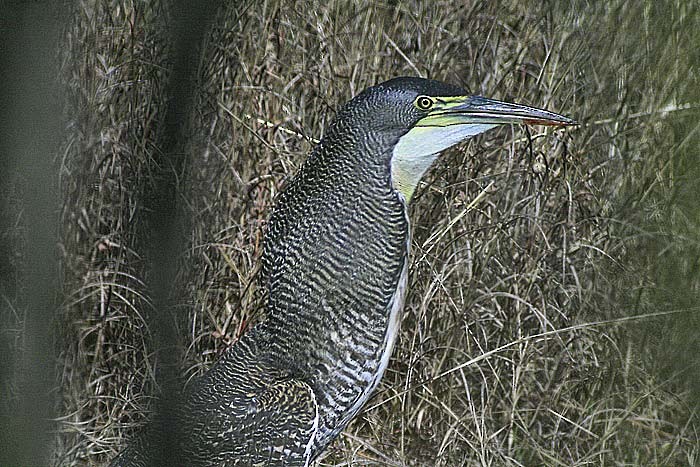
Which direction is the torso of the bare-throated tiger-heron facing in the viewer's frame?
to the viewer's right
